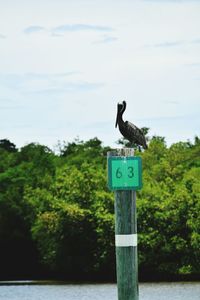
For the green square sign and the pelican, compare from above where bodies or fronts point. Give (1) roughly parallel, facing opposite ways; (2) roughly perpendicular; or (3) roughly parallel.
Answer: roughly perpendicular

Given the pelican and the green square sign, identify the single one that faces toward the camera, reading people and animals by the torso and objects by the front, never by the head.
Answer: the green square sign

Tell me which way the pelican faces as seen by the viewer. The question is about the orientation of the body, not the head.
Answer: to the viewer's left

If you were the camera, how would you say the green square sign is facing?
facing the viewer

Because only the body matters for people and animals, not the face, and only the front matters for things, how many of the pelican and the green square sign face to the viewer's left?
1
